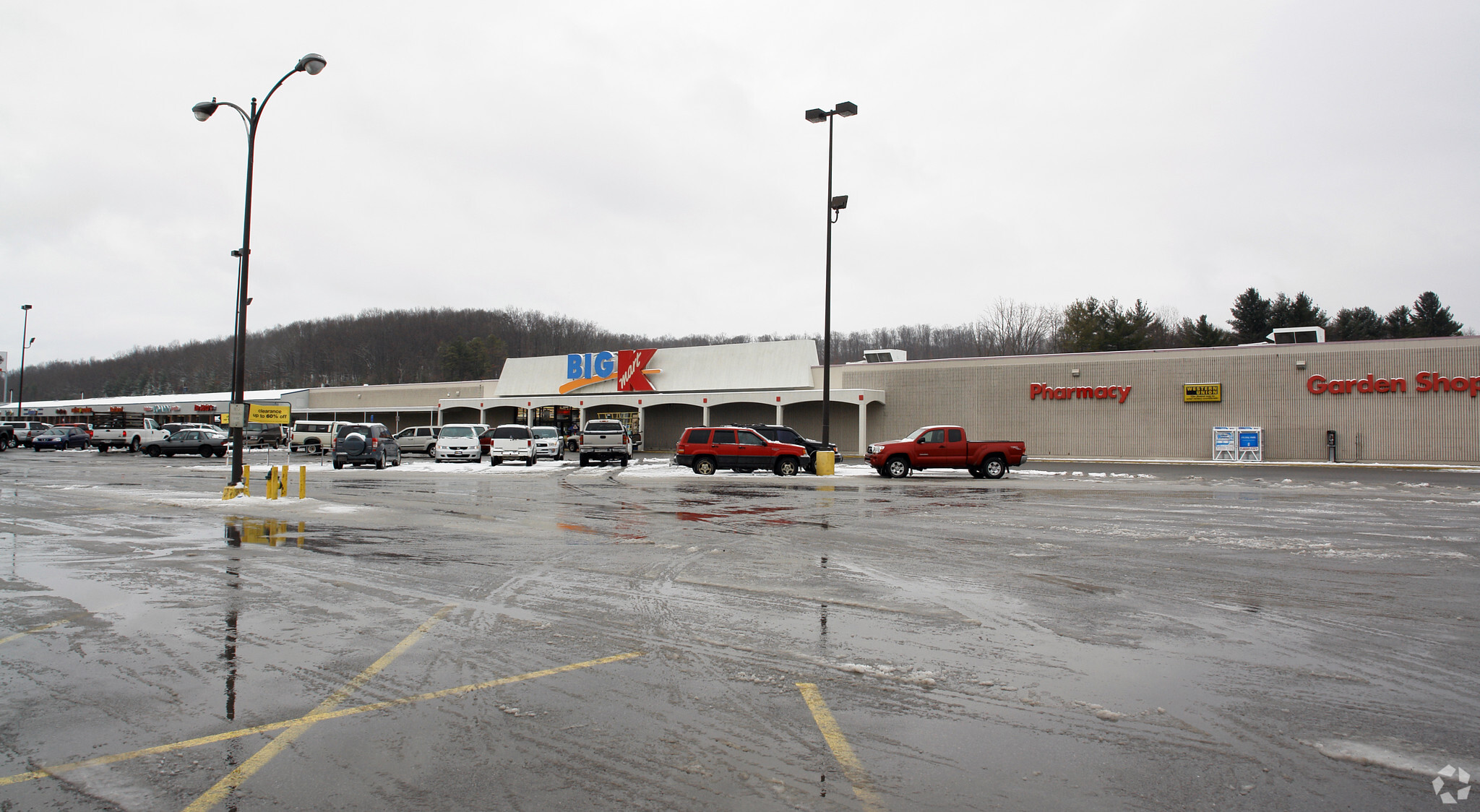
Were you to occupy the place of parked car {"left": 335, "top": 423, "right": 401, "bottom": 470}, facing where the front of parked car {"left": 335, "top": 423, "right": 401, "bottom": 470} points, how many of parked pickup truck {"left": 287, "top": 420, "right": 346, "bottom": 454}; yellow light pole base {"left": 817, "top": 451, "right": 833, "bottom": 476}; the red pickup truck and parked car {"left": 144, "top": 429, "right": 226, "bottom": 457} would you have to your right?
2

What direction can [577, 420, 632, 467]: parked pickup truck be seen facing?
away from the camera

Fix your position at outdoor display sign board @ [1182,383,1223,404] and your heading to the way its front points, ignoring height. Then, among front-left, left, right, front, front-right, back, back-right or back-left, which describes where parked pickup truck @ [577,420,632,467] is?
front-right

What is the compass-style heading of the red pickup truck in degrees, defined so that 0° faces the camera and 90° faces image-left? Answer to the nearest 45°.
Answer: approximately 90°

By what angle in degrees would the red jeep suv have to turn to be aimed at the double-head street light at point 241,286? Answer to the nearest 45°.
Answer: approximately 135° to its right

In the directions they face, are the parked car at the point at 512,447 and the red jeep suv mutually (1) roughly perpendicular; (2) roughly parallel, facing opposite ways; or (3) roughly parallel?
roughly perpendicular

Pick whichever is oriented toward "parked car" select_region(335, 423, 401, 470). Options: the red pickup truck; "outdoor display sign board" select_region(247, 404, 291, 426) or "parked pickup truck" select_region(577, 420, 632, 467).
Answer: the red pickup truck
